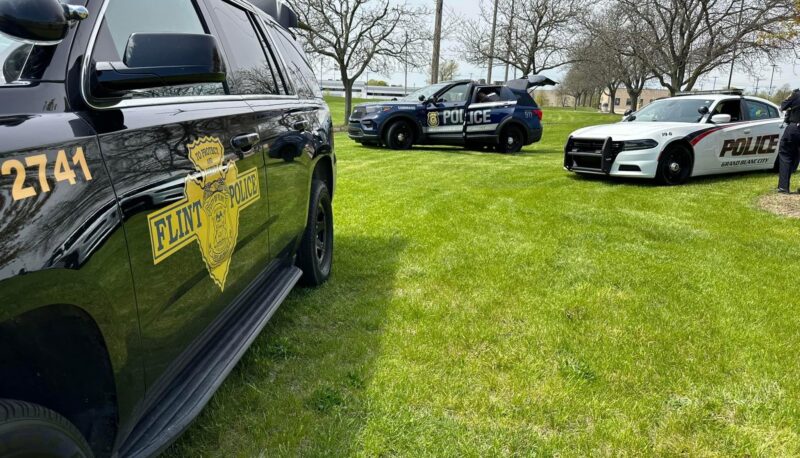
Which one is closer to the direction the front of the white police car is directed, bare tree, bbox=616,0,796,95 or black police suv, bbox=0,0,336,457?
the black police suv

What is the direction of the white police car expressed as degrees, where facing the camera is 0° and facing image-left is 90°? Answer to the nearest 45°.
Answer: approximately 45°

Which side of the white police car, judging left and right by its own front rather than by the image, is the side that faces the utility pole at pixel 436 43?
right

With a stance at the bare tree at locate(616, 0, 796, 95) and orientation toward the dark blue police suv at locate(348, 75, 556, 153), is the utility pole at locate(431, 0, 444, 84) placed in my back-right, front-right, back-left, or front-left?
front-right

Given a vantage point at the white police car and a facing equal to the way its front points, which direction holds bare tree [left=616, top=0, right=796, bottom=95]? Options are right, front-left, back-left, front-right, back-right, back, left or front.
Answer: back-right

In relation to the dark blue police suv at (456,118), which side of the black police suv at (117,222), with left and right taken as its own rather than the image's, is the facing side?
back

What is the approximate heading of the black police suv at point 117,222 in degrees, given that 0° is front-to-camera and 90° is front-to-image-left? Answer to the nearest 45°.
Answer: approximately 45°

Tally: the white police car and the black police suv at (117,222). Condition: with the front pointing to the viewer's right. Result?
0

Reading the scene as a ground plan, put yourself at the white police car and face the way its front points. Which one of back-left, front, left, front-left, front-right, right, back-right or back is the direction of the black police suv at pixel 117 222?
front-left

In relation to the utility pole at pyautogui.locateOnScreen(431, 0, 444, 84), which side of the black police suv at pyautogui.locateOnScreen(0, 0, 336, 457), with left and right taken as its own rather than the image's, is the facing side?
back
